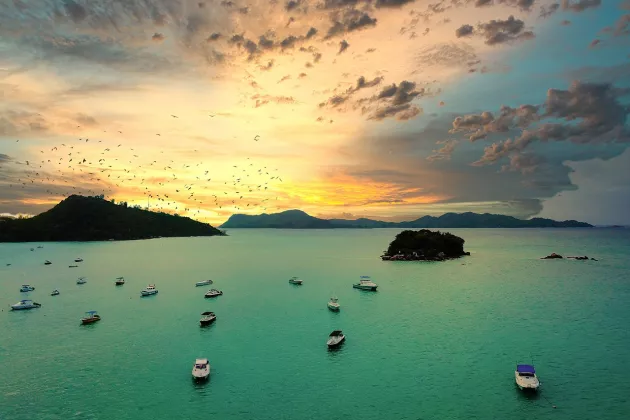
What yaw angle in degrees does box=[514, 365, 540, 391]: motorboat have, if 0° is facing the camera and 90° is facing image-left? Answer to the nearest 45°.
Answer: approximately 315°
